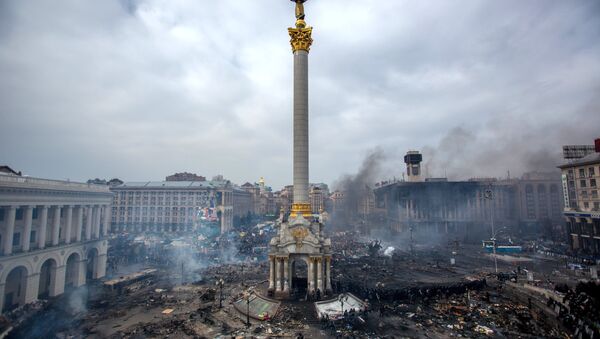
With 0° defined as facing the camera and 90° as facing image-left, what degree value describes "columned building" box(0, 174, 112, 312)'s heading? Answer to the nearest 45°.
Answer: approximately 315°

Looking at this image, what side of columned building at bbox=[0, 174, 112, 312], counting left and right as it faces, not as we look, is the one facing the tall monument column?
front
